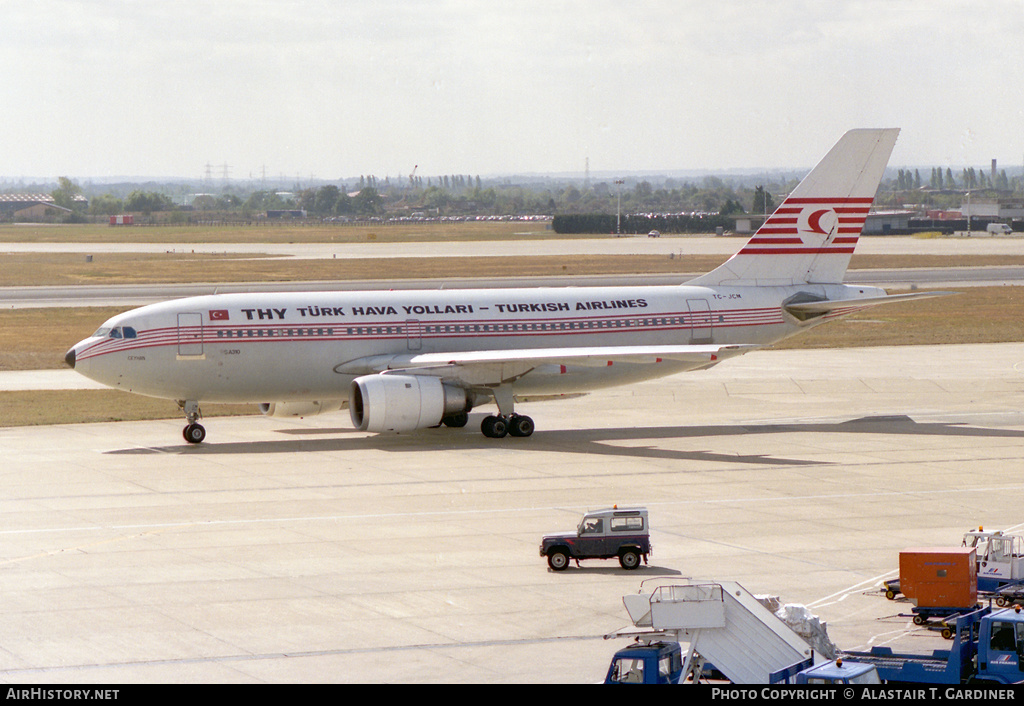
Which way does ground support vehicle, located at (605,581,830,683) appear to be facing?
to the viewer's left

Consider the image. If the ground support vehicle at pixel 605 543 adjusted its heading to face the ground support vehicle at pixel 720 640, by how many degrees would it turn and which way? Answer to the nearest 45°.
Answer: approximately 90° to its left

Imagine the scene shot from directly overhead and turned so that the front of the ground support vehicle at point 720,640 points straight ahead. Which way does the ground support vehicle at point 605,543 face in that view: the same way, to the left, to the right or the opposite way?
the same way

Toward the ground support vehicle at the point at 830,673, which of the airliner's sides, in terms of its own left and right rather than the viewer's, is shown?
left

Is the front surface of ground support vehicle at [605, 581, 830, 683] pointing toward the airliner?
no

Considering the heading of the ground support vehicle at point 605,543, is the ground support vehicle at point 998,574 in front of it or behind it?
behind

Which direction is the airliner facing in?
to the viewer's left

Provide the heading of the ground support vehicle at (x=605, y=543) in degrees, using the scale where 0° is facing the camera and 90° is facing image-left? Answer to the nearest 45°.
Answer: approximately 90°

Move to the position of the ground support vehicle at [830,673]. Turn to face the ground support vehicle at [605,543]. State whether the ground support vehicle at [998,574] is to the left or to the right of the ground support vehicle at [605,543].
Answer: right
